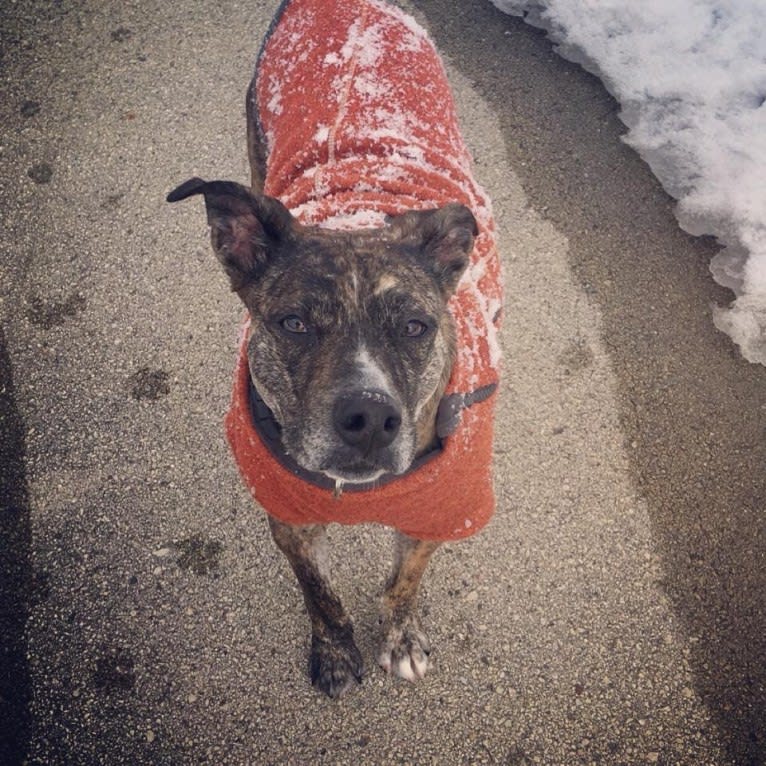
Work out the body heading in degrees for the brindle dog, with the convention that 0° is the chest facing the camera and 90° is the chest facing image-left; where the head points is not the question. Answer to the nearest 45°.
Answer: approximately 0°
